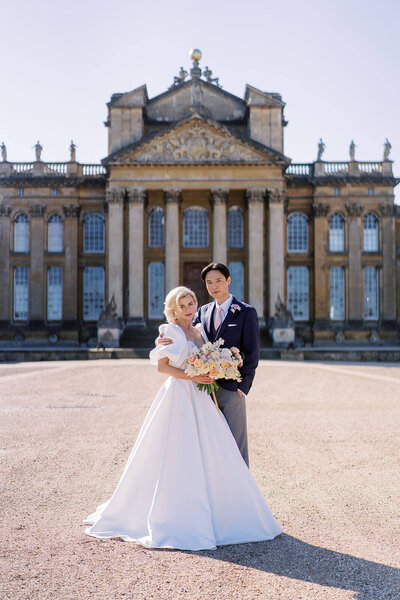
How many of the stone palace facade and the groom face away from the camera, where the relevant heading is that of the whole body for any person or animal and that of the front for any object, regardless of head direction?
0

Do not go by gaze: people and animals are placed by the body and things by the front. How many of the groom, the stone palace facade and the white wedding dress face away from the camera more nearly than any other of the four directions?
0

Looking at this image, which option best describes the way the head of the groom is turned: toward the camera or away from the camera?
toward the camera

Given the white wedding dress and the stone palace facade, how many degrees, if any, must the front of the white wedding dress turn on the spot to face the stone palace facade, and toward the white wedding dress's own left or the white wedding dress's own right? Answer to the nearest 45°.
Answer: approximately 135° to the white wedding dress's own left

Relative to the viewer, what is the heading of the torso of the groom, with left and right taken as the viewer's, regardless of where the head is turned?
facing the viewer and to the left of the viewer

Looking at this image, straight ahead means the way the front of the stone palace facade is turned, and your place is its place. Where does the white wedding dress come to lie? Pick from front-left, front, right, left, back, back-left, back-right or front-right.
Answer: front

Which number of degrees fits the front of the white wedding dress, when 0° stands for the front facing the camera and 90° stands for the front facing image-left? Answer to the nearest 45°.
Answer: approximately 315°

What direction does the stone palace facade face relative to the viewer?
toward the camera

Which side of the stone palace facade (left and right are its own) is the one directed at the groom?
front

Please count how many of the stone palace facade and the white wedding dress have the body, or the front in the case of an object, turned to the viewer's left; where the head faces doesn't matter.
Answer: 0
